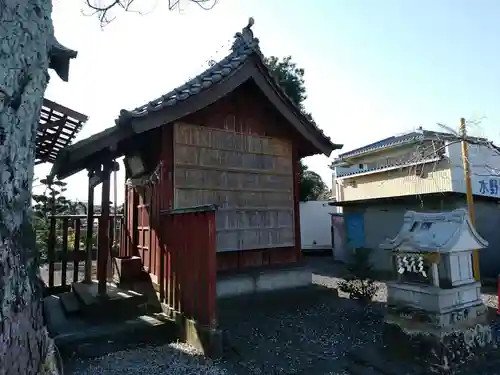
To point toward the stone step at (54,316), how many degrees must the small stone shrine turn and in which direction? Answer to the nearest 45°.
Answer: approximately 45° to its right

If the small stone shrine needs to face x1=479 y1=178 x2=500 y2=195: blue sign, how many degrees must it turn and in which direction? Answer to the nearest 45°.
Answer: approximately 135° to its right

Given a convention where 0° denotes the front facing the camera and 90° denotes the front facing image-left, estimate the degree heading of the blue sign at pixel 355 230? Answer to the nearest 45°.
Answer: approximately 0°

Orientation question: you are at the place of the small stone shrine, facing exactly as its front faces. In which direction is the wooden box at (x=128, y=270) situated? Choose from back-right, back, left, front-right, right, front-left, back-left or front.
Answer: front-right

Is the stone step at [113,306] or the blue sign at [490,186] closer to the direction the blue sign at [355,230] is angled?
the stone step

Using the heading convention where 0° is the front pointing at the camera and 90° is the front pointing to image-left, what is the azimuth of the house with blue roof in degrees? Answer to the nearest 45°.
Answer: approximately 45°

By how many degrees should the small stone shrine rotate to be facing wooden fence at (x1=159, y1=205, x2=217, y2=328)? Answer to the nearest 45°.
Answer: approximately 45° to its right

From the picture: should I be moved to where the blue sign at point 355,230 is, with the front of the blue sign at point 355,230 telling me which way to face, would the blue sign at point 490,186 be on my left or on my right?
on my left

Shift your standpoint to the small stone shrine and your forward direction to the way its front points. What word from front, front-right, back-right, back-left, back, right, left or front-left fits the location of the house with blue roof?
back-right

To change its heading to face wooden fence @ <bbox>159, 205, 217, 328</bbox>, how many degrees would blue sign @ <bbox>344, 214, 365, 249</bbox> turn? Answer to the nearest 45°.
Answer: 0° — it already faces it

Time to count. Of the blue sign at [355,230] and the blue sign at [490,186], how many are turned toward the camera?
2

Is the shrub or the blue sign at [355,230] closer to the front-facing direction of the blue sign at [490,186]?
the shrub
